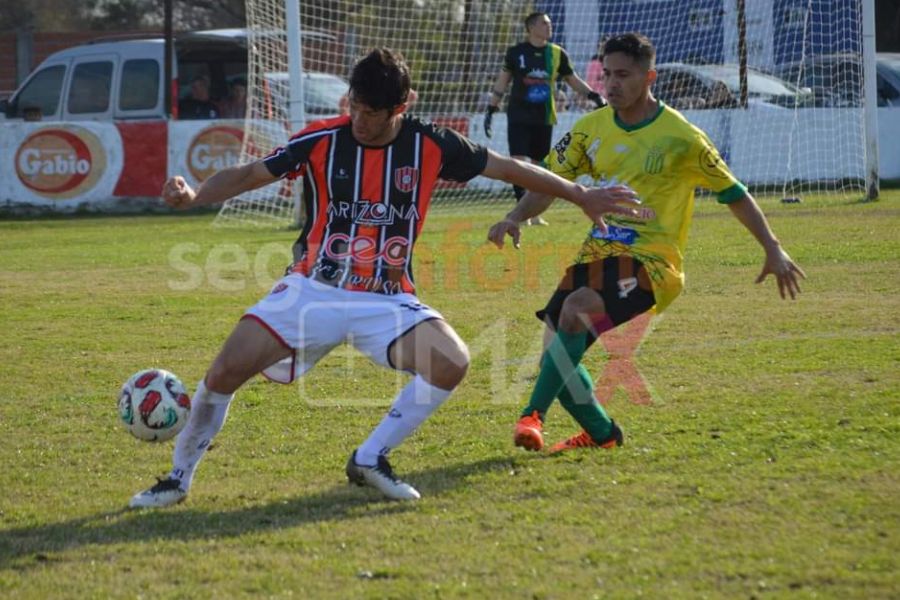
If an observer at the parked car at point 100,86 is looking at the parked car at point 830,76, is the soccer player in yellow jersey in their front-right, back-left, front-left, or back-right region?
front-right

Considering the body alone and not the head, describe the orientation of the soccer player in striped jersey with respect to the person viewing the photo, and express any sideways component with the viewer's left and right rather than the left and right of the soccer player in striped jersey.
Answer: facing the viewer

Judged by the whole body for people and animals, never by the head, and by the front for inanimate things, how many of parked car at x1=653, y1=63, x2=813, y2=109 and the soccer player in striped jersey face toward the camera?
1

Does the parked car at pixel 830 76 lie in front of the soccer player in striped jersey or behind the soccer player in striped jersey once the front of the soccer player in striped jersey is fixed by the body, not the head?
behind

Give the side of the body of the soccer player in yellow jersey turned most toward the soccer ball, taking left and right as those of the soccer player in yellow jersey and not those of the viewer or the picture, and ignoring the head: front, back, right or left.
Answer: front

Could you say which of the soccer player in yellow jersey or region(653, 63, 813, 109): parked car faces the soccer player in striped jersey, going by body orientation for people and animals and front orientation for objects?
the soccer player in yellow jersey

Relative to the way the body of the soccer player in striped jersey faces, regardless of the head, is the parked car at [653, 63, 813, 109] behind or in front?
behind

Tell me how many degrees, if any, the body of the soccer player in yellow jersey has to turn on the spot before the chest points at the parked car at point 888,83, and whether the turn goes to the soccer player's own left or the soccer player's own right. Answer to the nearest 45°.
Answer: approximately 135° to the soccer player's own right

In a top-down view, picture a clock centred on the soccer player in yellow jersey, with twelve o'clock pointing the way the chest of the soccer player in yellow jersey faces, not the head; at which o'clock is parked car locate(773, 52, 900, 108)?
The parked car is roughly at 5 o'clock from the soccer player in yellow jersey.

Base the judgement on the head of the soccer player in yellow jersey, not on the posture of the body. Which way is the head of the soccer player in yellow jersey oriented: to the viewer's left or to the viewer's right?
to the viewer's left

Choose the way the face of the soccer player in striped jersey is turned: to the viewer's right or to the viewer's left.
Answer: to the viewer's left

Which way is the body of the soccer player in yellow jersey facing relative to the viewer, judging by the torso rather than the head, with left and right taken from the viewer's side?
facing the viewer and to the left of the viewer
